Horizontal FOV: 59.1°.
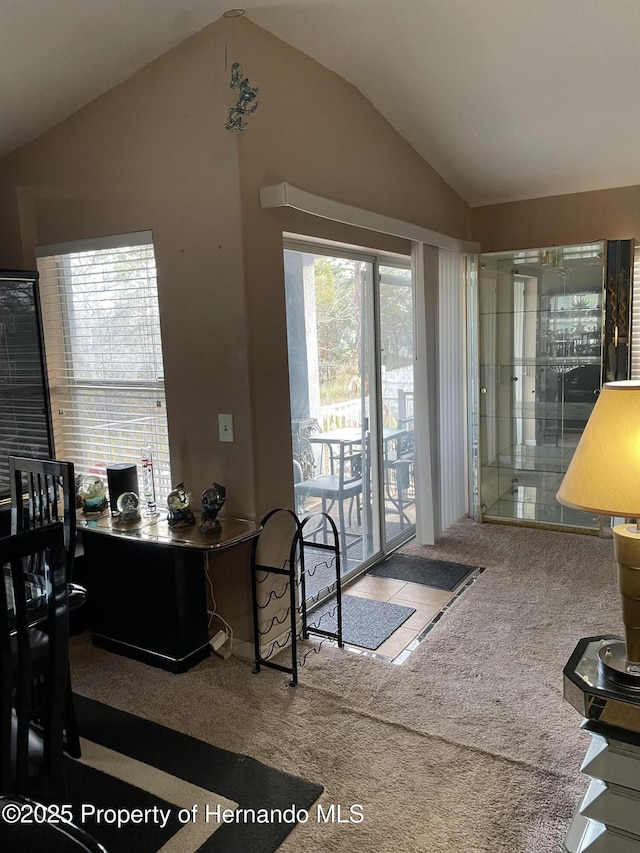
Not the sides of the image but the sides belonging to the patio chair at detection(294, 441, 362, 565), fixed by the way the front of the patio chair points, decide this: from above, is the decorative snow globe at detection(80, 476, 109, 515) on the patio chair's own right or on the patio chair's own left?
on the patio chair's own left

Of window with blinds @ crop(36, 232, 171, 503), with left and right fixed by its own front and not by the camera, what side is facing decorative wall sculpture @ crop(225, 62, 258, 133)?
left

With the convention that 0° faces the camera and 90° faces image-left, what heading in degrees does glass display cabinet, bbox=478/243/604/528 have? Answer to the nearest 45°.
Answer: approximately 0°

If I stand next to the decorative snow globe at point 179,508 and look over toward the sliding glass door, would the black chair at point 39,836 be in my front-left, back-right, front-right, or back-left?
back-right

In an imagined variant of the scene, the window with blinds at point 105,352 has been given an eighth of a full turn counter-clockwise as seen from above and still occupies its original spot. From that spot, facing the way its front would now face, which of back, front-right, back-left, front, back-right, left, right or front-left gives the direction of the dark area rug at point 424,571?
left

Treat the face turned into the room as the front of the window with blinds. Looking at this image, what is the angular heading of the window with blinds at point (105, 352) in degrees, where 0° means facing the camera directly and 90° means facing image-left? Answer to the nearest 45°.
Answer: approximately 45°

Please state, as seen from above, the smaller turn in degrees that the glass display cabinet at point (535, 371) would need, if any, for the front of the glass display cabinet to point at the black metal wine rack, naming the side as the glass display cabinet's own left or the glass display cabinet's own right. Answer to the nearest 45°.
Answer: approximately 45° to the glass display cabinet's own right

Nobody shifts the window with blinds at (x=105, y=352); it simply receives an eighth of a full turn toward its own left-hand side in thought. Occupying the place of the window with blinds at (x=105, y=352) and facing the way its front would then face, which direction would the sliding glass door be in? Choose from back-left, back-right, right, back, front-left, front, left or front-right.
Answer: left

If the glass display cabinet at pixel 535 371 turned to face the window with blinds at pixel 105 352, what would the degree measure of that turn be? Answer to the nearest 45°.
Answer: approximately 45° to its right
